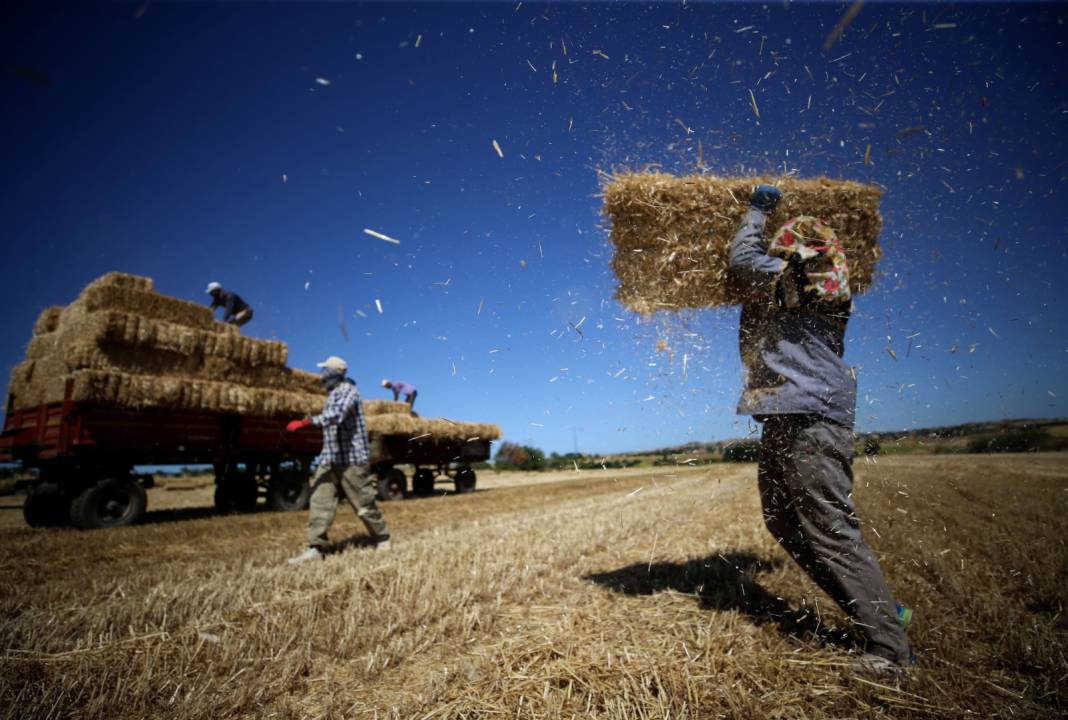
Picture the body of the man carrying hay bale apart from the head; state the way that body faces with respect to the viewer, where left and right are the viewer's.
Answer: facing away from the viewer and to the left of the viewer

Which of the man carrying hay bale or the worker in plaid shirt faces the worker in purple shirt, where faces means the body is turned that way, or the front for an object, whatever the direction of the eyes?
the man carrying hay bale

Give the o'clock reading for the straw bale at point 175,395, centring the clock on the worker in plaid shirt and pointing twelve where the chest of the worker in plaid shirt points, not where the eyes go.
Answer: The straw bale is roughly at 2 o'clock from the worker in plaid shirt.

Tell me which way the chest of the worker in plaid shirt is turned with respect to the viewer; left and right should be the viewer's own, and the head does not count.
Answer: facing to the left of the viewer

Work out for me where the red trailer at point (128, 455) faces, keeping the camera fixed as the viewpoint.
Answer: facing the viewer and to the left of the viewer

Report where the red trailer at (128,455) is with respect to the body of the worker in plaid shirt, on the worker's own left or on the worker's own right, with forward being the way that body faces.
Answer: on the worker's own right

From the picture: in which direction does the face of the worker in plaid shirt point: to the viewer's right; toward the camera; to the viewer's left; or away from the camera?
to the viewer's left
